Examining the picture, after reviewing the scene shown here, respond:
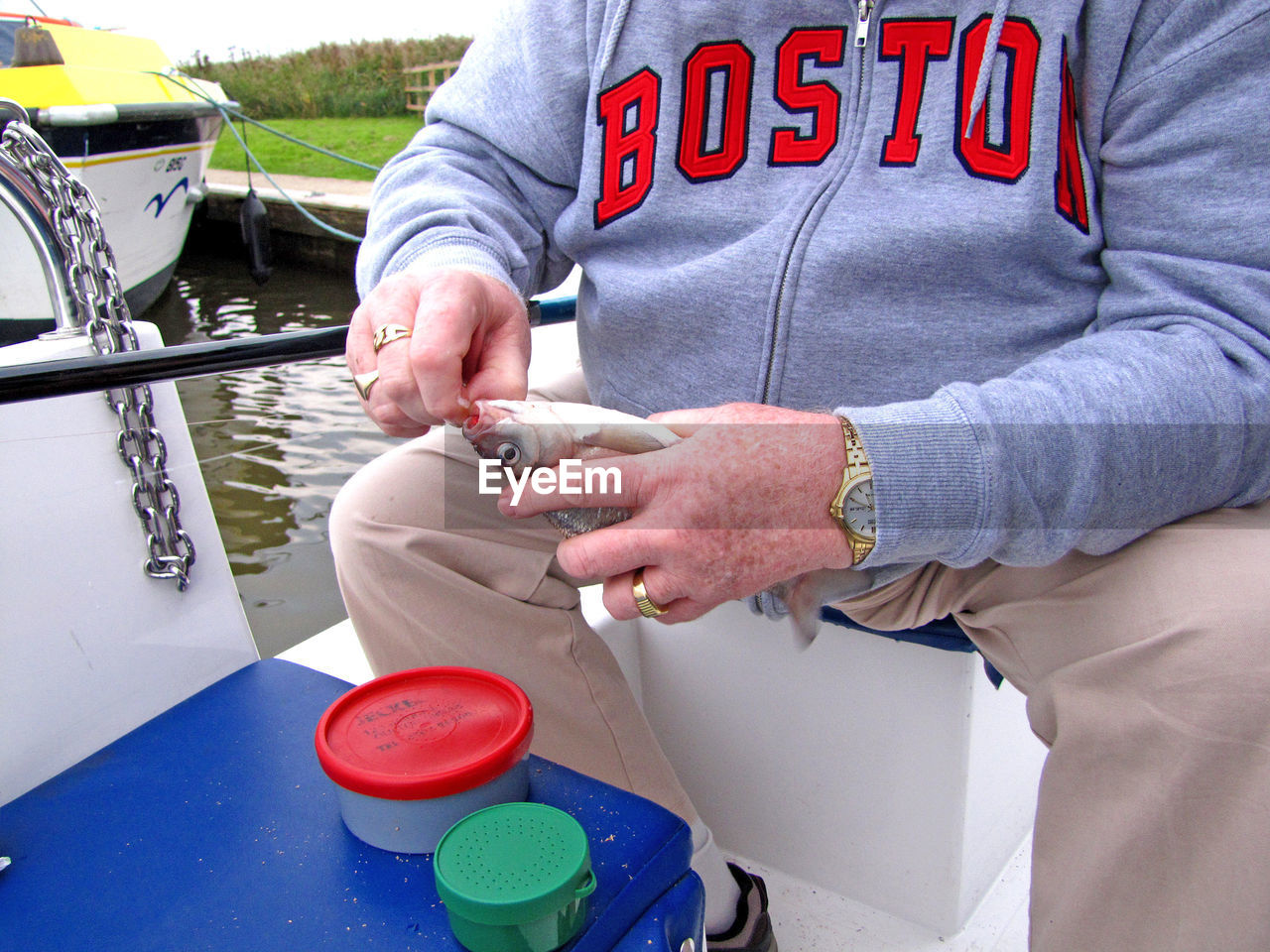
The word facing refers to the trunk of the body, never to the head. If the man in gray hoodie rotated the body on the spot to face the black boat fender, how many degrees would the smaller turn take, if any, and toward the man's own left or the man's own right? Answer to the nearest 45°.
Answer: approximately 135° to the man's own right

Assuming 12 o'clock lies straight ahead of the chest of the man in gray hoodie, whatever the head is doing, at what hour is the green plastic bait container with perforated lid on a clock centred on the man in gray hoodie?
The green plastic bait container with perforated lid is roughly at 1 o'clock from the man in gray hoodie.

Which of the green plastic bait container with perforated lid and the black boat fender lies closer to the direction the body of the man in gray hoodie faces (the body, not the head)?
the green plastic bait container with perforated lid

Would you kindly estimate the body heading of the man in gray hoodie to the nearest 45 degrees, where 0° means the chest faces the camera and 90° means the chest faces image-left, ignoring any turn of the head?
approximately 0°

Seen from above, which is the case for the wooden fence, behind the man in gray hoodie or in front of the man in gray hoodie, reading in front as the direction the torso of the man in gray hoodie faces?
behind
